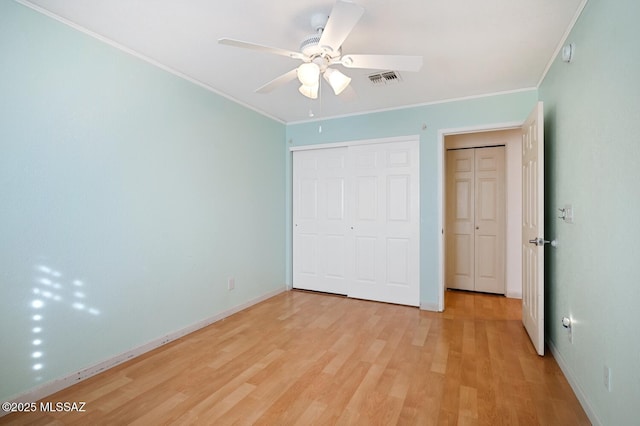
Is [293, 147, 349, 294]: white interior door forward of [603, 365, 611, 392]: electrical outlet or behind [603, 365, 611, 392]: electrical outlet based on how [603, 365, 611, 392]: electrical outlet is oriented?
forward

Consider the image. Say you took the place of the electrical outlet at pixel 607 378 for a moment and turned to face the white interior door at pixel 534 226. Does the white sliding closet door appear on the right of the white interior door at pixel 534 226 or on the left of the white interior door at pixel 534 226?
left

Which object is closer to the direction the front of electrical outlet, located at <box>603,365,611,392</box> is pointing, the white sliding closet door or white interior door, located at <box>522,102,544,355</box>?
the white sliding closet door

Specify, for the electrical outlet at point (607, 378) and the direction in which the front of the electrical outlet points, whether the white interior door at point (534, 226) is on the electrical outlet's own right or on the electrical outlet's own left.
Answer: on the electrical outlet's own right

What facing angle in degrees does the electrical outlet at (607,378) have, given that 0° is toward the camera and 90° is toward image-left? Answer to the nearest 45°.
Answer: approximately 90°

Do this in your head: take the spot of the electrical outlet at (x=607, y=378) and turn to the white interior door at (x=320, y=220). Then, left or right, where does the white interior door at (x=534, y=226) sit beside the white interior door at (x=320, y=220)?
right
